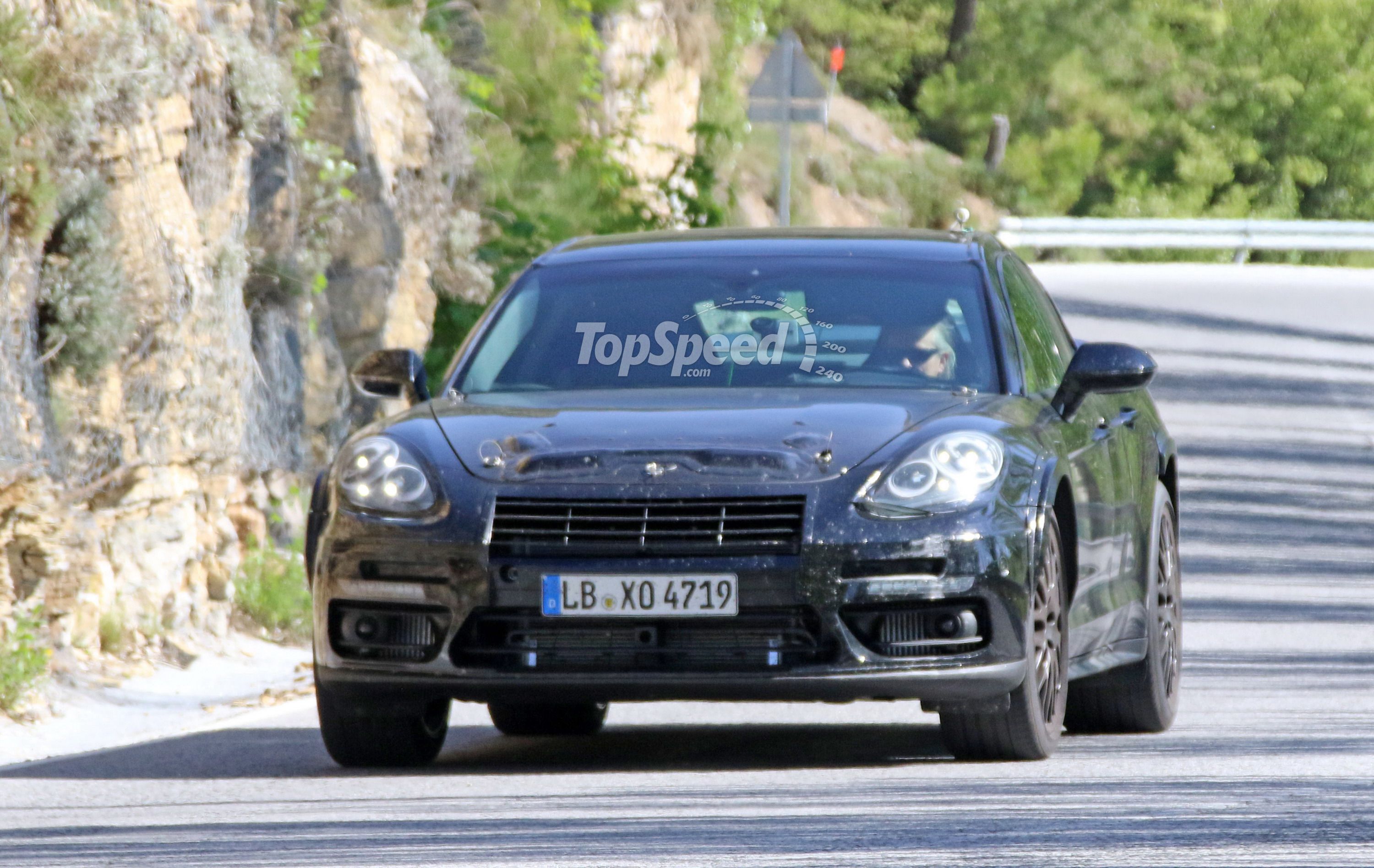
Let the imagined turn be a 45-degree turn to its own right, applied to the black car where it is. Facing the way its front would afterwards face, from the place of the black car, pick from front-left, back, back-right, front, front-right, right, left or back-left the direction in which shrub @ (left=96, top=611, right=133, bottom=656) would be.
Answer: right

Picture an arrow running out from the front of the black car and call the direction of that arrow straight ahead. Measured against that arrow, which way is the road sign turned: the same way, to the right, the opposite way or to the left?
the opposite way

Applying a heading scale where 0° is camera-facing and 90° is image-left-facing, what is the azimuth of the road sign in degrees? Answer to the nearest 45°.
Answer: approximately 180°

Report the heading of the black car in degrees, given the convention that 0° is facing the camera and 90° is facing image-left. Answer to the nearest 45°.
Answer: approximately 0°

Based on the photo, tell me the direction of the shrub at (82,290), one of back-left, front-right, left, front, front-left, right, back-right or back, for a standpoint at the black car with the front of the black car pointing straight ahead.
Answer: back-right

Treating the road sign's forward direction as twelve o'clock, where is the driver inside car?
The driver inside car is roughly at 6 o'clock from the road sign.

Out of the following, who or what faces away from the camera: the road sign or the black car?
the road sign

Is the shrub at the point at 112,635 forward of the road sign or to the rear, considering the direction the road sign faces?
to the rear
